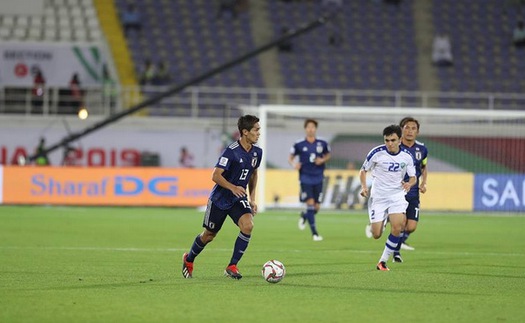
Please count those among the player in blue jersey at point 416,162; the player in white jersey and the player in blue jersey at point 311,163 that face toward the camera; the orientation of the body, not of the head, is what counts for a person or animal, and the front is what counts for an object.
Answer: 3

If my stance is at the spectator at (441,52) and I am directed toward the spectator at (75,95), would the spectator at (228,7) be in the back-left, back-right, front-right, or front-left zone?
front-right

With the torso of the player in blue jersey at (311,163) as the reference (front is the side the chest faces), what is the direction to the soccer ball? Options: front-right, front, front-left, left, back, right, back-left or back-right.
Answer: front

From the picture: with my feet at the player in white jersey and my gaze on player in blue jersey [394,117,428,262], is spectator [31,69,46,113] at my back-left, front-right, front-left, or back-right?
front-left

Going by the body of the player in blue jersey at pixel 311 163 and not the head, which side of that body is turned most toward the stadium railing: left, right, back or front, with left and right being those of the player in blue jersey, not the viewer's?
back

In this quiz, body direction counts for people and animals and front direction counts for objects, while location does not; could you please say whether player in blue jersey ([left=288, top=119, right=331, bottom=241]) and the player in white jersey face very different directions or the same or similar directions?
same or similar directions

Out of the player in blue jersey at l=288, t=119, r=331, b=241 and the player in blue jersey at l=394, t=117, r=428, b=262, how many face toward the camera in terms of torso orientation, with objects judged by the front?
2

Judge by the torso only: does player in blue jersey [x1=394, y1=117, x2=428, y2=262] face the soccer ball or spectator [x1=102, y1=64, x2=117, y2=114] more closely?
the soccer ball

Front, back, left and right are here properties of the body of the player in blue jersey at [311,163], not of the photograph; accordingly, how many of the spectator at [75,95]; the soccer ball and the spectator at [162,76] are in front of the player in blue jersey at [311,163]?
1

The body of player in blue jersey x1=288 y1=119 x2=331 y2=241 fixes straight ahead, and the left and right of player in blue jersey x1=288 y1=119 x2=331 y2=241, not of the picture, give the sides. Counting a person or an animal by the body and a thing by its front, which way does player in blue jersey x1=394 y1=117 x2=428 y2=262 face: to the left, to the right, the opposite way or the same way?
the same way

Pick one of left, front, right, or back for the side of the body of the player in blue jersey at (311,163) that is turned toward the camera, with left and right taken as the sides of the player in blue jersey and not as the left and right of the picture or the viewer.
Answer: front

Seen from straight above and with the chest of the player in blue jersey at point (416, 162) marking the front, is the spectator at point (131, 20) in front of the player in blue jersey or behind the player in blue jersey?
behind

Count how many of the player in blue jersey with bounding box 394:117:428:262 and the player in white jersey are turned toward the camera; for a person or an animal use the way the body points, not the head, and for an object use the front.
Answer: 2
